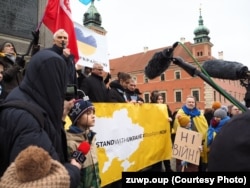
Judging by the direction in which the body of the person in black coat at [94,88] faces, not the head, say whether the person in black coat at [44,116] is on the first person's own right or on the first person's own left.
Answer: on the first person's own right

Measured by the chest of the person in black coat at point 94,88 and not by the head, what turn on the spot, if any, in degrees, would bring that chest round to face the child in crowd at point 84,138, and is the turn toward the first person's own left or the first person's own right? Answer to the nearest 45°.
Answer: approximately 45° to the first person's own right

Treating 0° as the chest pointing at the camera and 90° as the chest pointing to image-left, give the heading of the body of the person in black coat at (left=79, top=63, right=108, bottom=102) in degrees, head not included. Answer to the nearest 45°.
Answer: approximately 315°

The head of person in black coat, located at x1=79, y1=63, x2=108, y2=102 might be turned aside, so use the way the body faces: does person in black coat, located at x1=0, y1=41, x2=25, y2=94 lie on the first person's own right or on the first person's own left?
on the first person's own right

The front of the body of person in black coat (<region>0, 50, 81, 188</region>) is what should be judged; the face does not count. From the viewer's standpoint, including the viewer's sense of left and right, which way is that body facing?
facing away from the viewer and to the right of the viewer

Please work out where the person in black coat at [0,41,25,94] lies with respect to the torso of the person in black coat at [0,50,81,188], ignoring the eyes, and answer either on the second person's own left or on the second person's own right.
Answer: on the second person's own left
